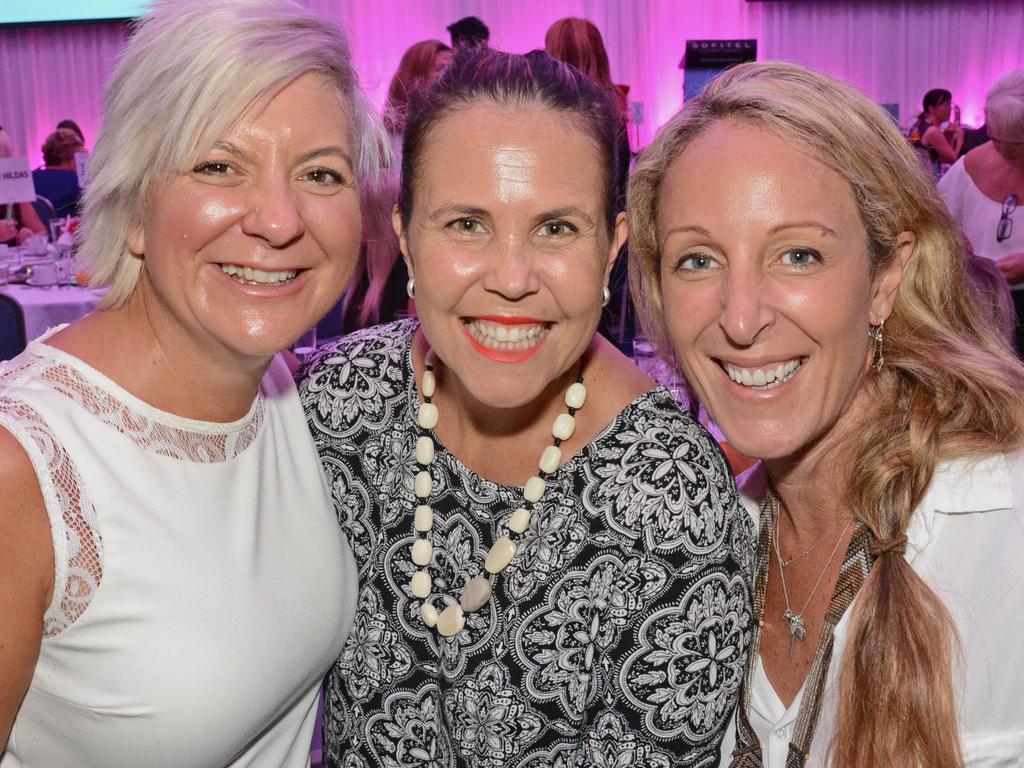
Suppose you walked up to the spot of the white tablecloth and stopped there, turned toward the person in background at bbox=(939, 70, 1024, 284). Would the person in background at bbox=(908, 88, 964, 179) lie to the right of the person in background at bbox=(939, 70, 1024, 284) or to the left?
left

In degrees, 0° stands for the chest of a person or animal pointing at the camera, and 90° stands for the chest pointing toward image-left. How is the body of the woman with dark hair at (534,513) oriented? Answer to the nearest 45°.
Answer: approximately 0°

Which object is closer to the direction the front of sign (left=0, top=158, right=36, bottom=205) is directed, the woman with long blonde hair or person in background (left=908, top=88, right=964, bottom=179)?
the woman with long blonde hair

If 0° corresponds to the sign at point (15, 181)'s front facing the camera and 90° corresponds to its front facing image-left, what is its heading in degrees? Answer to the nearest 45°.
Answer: approximately 0°

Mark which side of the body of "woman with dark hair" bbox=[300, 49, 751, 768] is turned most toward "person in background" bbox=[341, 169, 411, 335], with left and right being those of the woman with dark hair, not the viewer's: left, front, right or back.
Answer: back
